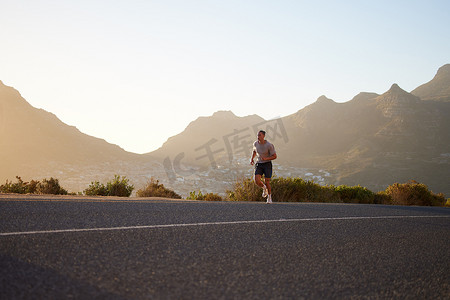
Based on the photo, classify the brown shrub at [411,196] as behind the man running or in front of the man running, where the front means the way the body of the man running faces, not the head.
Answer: behind

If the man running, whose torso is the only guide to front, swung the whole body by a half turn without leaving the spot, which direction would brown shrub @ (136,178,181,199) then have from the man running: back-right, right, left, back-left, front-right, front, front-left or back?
left

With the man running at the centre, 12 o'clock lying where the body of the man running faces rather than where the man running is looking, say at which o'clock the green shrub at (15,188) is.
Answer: The green shrub is roughly at 2 o'clock from the man running.

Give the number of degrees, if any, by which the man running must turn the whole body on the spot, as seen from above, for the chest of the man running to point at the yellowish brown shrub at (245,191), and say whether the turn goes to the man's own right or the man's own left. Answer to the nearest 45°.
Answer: approximately 135° to the man's own right

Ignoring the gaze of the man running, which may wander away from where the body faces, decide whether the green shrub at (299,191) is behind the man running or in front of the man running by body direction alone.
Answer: behind

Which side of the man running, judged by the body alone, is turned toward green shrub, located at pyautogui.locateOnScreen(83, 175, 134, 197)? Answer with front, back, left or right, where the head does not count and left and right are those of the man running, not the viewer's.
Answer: right

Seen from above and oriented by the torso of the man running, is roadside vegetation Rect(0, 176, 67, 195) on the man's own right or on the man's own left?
on the man's own right

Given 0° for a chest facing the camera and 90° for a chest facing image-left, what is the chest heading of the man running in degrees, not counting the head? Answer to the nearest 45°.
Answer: approximately 45°
